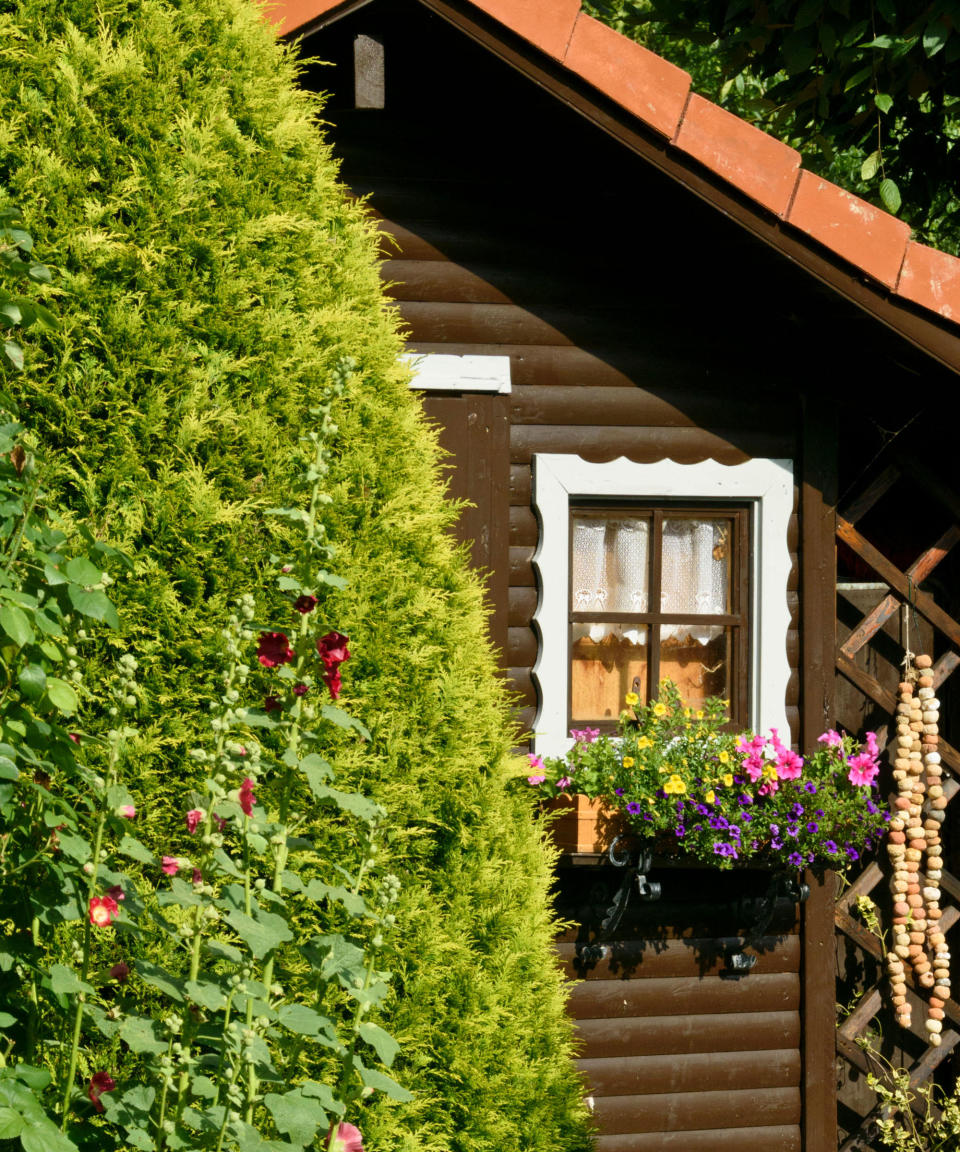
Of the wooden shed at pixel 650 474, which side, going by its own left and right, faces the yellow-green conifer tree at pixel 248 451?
front

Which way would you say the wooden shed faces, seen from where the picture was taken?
facing the viewer
